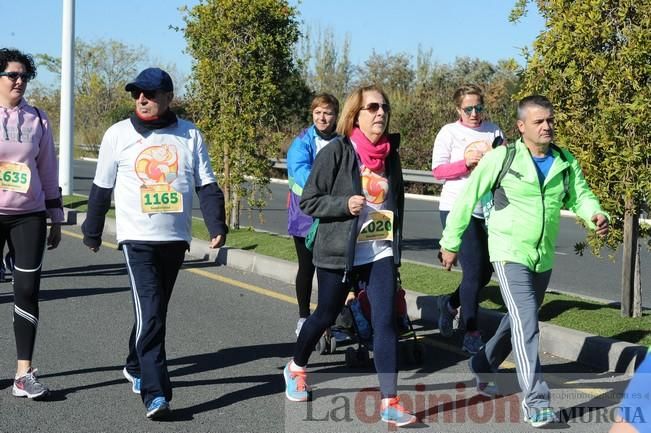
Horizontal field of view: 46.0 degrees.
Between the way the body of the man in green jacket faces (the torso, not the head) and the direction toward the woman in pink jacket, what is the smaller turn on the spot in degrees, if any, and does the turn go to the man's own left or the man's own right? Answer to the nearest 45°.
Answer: approximately 135° to the man's own right

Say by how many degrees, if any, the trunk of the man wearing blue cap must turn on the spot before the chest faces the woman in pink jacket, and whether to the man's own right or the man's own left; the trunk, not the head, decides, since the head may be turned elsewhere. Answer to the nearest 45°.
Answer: approximately 135° to the man's own right

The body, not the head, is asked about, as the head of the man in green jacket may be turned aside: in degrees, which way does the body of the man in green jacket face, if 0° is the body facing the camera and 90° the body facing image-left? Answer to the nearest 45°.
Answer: approximately 315°

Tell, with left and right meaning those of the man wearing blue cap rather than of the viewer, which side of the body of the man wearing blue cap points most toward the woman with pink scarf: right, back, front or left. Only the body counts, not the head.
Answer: left

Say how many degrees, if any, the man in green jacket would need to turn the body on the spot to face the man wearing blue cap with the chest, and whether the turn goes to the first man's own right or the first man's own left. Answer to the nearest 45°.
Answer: approximately 135° to the first man's own right

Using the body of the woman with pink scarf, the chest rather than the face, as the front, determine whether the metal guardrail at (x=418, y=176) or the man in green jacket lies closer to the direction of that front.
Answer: the man in green jacket

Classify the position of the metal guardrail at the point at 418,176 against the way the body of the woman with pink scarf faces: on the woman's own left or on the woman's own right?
on the woman's own left
